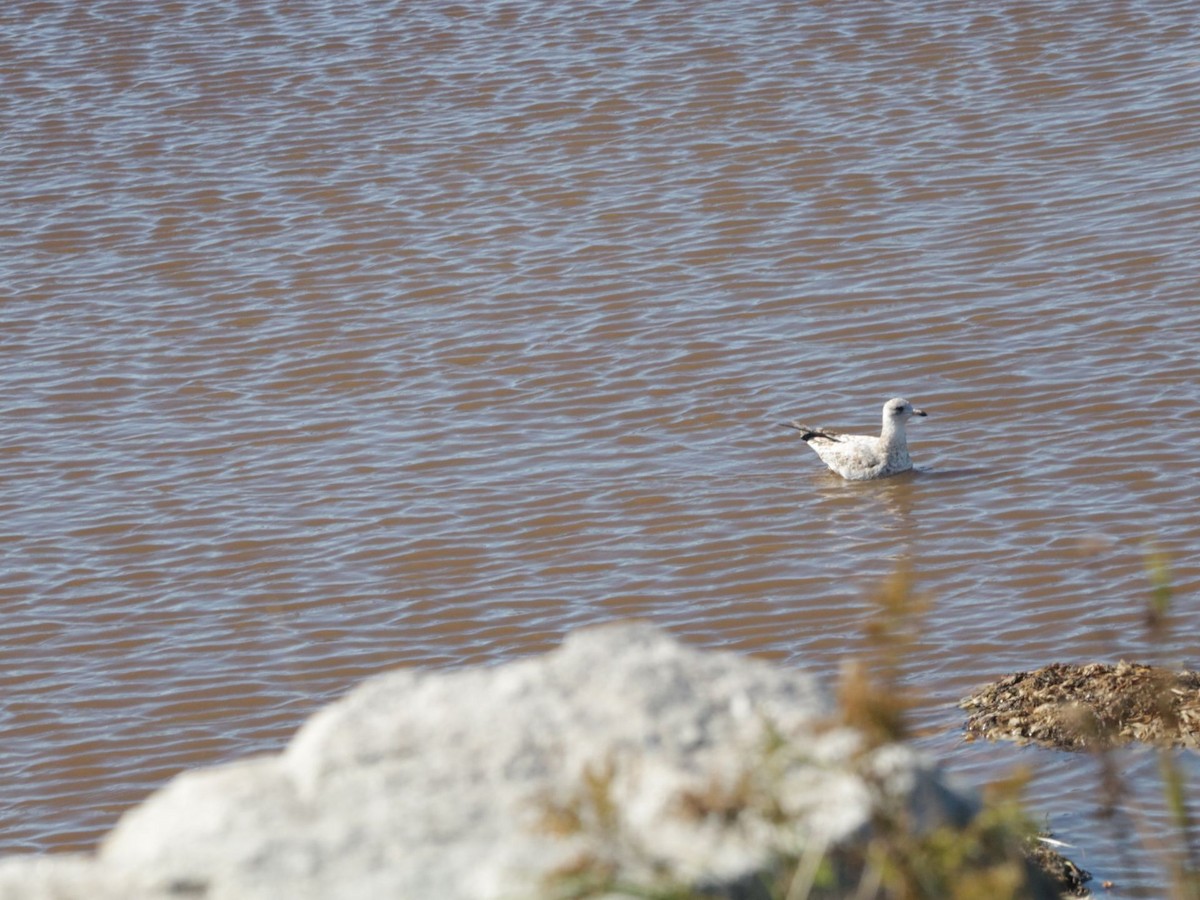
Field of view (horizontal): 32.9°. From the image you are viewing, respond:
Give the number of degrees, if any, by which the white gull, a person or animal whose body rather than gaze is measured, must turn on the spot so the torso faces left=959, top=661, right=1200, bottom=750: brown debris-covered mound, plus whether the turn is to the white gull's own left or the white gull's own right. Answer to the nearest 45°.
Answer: approximately 90° to the white gull's own right

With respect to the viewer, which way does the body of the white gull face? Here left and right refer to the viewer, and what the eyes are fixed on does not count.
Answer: facing to the right of the viewer

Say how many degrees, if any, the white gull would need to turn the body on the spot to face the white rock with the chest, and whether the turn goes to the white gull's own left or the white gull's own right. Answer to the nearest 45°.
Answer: approximately 90° to the white gull's own right
